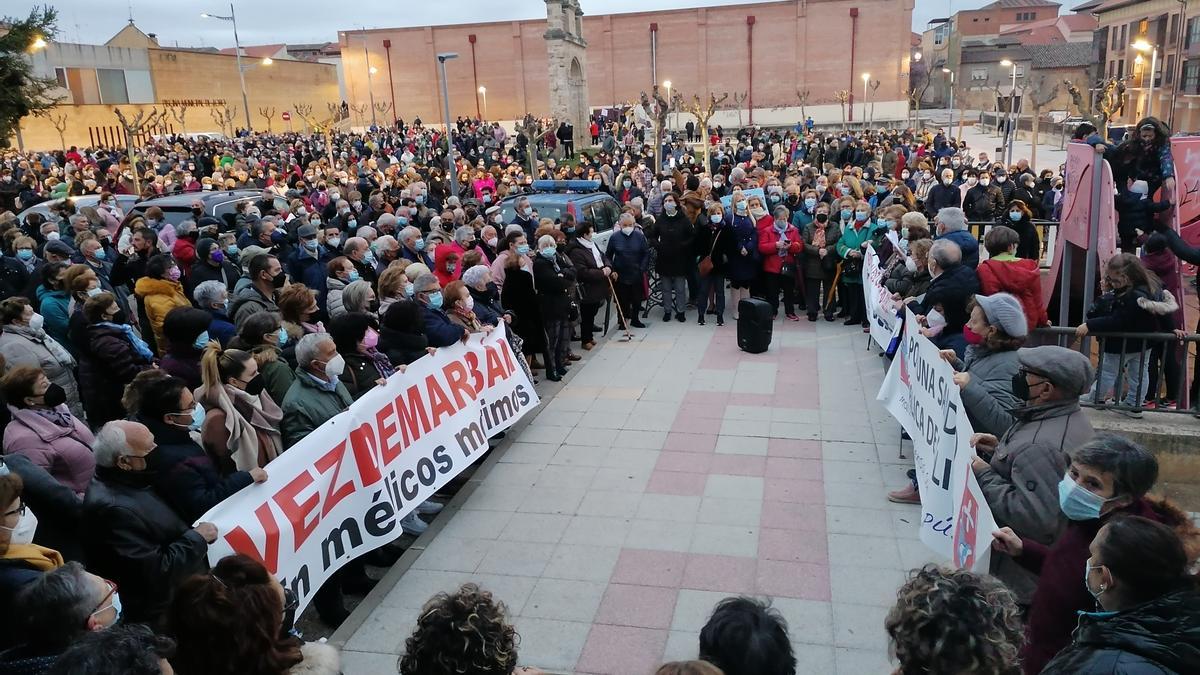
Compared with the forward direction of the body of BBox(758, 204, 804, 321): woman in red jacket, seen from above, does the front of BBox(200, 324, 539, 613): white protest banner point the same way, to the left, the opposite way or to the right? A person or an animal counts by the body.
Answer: to the left

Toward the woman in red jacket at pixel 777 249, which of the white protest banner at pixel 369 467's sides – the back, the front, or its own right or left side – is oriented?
left

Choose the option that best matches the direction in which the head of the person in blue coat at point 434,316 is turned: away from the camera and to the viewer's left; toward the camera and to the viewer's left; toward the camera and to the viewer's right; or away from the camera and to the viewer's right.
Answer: toward the camera and to the viewer's right

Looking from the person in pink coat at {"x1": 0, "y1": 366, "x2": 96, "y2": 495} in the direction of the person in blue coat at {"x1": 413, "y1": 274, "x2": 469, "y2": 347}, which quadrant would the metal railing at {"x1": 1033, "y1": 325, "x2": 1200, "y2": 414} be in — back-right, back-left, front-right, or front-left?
front-right

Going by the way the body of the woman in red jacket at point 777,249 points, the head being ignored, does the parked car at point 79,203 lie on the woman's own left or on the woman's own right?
on the woman's own right

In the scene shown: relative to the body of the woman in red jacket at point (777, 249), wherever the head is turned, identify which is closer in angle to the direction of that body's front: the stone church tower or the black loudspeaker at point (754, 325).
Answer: the black loudspeaker

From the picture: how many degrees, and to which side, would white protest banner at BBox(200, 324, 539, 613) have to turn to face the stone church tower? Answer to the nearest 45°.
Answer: approximately 135° to its left

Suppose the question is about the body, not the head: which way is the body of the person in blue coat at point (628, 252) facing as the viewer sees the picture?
toward the camera

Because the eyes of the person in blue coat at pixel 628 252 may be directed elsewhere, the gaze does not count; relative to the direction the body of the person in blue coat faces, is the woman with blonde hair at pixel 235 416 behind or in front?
in front

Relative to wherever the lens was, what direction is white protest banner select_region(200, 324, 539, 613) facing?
facing the viewer and to the right of the viewer

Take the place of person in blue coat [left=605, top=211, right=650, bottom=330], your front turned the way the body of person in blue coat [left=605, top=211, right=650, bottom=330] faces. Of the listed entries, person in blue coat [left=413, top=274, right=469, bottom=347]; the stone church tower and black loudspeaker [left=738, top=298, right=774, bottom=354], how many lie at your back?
1

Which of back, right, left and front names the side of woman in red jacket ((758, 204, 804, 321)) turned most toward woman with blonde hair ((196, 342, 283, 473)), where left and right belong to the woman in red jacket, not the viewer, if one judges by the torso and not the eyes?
front

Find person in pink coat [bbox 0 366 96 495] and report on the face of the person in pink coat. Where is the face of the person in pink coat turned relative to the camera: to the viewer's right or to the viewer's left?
to the viewer's right

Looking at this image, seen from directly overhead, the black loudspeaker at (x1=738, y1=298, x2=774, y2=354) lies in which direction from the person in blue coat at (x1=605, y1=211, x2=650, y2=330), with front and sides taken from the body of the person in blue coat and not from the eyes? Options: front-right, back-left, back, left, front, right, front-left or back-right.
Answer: front-left

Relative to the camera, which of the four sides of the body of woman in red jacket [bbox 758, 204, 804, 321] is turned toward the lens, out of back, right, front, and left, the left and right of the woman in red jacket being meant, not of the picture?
front
